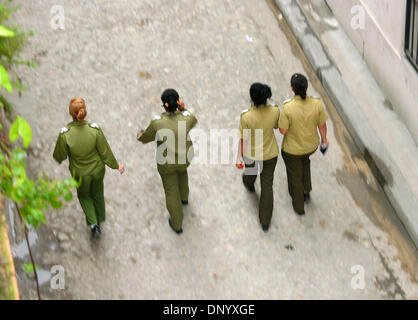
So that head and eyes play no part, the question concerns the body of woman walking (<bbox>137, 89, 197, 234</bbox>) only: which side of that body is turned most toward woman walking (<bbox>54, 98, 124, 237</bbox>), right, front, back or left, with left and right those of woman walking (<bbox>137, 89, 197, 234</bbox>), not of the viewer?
left

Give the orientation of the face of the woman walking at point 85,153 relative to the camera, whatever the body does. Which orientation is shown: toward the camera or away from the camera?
away from the camera

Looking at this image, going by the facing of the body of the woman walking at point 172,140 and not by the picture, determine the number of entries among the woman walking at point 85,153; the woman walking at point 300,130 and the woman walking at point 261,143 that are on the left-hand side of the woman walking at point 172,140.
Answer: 1

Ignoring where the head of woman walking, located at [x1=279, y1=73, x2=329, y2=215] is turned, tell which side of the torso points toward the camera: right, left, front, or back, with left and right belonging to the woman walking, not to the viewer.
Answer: back

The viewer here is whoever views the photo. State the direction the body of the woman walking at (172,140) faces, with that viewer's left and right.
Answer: facing away from the viewer

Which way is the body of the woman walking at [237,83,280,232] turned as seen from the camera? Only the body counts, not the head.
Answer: away from the camera

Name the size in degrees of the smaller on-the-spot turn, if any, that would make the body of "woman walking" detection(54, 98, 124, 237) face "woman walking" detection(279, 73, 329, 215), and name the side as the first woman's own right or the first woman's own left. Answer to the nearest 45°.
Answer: approximately 90° to the first woman's own right

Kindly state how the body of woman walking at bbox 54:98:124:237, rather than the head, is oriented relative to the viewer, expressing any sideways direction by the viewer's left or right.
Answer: facing away from the viewer

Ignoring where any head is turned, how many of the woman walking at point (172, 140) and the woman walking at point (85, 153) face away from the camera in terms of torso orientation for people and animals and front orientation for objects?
2

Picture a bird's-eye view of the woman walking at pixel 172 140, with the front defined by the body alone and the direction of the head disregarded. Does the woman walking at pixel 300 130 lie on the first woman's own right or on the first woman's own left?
on the first woman's own right

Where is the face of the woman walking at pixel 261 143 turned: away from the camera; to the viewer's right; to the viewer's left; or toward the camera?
away from the camera

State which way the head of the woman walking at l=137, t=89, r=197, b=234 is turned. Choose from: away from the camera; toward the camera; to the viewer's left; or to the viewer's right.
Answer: away from the camera

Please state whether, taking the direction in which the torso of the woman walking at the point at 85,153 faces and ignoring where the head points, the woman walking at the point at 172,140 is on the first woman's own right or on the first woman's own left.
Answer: on the first woman's own right
